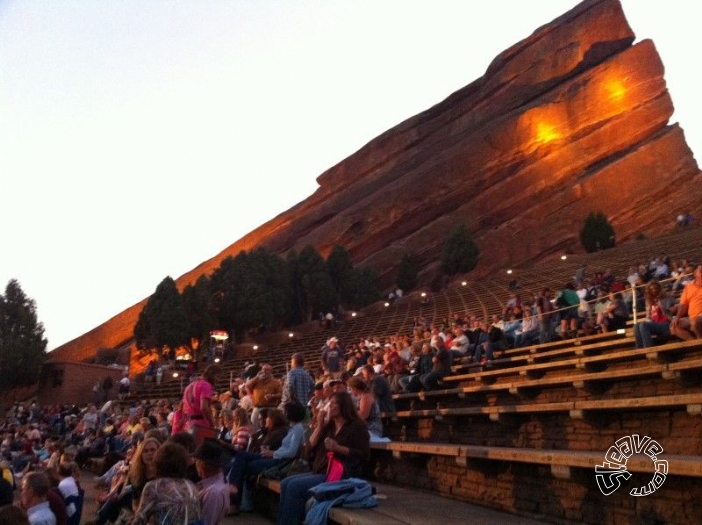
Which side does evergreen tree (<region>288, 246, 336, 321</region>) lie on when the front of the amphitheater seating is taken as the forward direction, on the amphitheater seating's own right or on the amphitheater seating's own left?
on the amphitheater seating's own right

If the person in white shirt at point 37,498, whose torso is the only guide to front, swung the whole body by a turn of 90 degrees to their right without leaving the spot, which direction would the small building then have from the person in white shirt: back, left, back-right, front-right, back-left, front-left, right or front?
front-left

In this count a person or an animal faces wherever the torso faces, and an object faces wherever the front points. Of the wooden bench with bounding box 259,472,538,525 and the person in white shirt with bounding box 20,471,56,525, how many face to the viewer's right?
0

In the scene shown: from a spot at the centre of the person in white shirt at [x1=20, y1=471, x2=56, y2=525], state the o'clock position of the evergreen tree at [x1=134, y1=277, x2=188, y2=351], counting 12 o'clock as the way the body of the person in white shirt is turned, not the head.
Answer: The evergreen tree is roughly at 2 o'clock from the person in white shirt.

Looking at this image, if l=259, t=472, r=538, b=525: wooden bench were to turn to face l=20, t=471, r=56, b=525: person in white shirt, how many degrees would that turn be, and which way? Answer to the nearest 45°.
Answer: approximately 45° to its right

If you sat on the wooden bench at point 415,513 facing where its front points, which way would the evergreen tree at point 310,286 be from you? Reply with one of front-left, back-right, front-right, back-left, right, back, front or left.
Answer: back-right

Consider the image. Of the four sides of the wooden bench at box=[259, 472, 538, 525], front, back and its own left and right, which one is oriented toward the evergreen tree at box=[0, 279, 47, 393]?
right

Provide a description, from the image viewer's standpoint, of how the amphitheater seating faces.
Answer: facing the viewer and to the left of the viewer

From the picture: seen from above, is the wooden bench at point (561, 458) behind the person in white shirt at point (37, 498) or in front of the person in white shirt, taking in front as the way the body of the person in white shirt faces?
behind

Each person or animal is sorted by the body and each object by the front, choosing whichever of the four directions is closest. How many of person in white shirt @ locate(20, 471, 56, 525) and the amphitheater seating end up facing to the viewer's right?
0

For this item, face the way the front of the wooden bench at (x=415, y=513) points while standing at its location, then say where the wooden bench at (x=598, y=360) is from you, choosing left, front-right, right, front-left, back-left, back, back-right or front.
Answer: back
